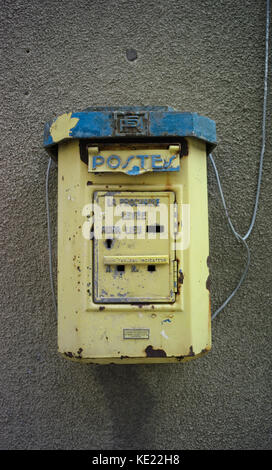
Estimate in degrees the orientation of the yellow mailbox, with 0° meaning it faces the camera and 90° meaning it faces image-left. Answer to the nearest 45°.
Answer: approximately 0°
